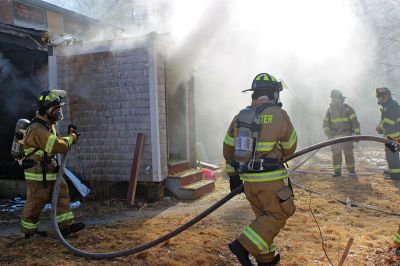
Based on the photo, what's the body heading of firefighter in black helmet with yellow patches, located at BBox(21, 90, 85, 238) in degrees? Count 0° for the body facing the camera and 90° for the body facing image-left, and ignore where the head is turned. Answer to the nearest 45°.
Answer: approximately 270°

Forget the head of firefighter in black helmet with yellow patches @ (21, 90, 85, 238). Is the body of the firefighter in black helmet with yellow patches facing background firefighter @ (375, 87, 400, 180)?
yes

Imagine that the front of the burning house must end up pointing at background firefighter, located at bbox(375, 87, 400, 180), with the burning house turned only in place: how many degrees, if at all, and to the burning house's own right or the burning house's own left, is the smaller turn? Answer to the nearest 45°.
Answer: approximately 45° to the burning house's own left

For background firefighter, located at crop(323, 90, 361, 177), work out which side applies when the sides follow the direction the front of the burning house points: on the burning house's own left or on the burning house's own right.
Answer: on the burning house's own left

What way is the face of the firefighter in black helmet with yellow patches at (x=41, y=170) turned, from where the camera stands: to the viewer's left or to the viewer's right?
to the viewer's right

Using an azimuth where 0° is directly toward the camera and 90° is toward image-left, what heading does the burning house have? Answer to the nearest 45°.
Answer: approximately 315°
